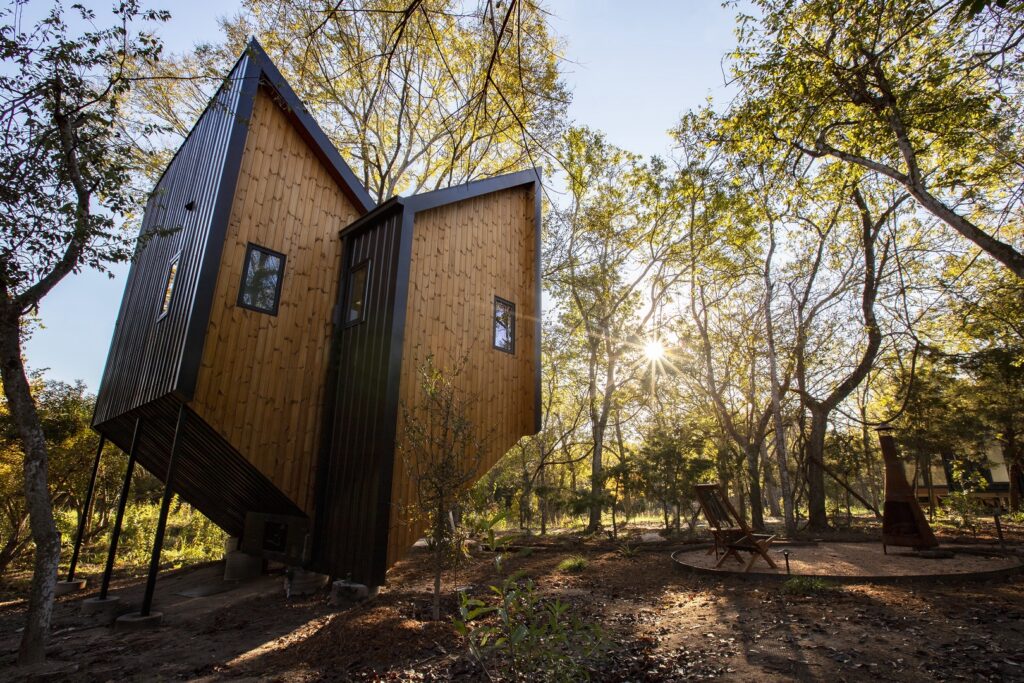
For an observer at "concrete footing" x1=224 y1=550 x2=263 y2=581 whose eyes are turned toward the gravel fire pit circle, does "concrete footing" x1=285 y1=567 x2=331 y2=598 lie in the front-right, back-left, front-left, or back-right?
front-right

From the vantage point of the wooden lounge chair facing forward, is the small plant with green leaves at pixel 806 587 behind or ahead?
ahead

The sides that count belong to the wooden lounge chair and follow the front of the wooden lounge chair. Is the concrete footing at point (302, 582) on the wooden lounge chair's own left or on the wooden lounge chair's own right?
on the wooden lounge chair's own right

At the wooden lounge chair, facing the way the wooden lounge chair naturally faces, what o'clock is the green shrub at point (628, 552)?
The green shrub is roughly at 6 o'clock from the wooden lounge chair.

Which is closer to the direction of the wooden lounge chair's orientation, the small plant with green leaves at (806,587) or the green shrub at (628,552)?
the small plant with green leaves

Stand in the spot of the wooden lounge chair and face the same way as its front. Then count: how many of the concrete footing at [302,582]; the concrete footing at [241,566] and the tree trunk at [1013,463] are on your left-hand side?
1

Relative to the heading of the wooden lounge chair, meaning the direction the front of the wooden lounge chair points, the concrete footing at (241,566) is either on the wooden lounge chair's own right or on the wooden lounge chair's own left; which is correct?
on the wooden lounge chair's own right

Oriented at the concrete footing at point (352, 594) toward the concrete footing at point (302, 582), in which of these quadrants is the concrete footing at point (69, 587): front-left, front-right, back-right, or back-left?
front-left
